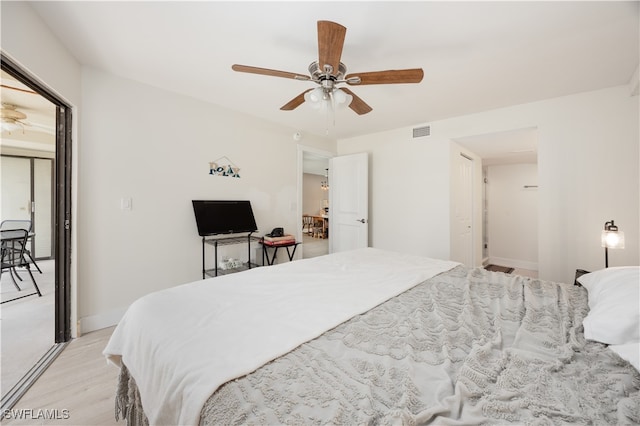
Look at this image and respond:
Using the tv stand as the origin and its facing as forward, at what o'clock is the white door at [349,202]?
The white door is roughly at 10 o'clock from the tv stand.

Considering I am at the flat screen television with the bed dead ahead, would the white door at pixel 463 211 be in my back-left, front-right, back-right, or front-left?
front-left

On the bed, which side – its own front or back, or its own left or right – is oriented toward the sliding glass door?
front

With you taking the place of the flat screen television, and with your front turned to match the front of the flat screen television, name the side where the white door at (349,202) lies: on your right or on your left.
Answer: on your left

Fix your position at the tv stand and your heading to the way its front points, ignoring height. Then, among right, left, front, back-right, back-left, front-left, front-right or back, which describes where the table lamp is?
front

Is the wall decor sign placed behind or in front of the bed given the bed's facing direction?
in front

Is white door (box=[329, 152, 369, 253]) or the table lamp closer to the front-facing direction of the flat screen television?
the table lamp

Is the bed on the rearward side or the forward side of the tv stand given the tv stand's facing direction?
on the forward side

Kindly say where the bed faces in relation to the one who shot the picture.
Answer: facing away from the viewer and to the left of the viewer

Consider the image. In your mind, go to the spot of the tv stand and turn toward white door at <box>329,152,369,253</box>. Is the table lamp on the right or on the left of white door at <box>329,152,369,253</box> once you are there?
right

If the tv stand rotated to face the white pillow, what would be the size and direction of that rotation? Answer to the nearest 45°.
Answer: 0° — it already faces it

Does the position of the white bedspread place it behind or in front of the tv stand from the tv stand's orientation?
in front

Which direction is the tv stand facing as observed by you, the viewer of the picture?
facing the viewer and to the right of the viewer
